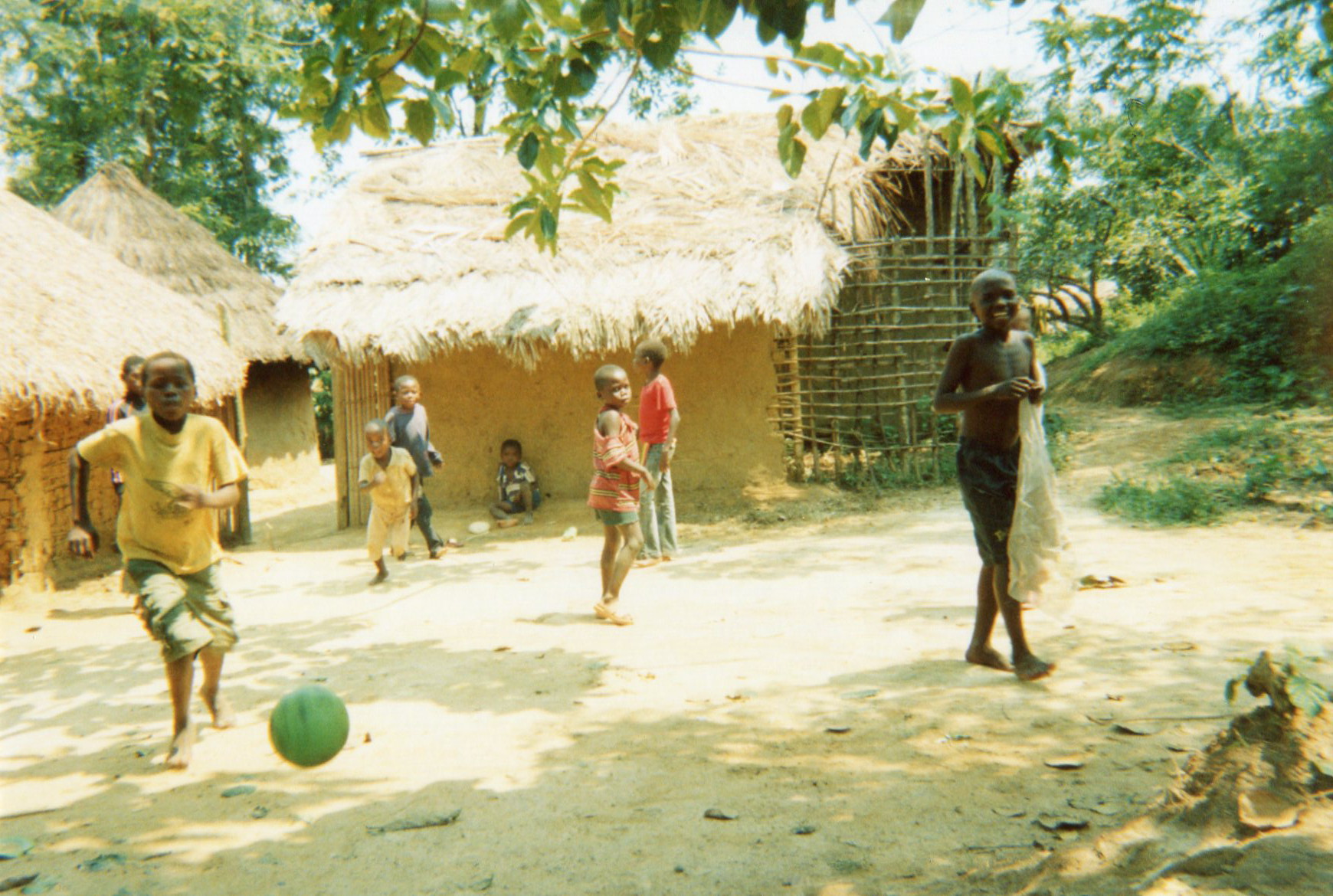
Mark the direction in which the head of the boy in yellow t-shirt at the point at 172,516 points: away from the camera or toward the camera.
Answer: toward the camera

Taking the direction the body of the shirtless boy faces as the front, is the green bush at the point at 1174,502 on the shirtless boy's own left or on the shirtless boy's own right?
on the shirtless boy's own left

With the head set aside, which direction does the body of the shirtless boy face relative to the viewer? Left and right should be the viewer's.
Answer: facing the viewer and to the right of the viewer

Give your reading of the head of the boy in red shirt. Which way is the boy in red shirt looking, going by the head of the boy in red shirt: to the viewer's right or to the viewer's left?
to the viewer's left

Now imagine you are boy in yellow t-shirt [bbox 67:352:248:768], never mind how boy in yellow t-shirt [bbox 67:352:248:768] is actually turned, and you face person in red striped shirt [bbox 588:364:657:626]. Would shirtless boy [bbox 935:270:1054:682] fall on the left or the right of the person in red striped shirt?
right

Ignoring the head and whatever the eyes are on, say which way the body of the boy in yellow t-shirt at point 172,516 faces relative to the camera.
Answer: toward the camera

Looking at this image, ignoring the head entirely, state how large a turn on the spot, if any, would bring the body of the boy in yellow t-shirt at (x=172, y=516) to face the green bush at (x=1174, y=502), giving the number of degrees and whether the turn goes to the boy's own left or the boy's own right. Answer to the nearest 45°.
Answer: approximately 90° to the boy's own left

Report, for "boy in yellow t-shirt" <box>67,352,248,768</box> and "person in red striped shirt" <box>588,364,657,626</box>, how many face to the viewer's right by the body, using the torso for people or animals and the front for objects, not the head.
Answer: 1

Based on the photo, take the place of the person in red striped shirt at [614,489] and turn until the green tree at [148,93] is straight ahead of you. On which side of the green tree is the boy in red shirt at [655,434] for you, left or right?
right

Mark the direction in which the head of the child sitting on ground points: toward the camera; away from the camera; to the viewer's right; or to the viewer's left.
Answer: toward the camera

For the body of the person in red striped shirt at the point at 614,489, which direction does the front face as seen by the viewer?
to the viewer's right

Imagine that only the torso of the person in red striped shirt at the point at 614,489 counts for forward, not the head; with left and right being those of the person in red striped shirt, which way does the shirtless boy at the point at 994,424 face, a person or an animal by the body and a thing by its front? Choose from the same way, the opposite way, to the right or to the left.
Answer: to the right

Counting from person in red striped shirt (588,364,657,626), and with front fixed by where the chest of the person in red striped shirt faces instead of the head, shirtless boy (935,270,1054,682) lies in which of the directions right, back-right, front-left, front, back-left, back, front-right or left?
front-right

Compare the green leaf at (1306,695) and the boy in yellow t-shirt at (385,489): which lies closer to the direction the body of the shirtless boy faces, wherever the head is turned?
the green leaf

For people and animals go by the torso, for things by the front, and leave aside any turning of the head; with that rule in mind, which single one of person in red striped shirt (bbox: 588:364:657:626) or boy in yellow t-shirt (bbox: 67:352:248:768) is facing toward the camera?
the boy in yellow t-shirt

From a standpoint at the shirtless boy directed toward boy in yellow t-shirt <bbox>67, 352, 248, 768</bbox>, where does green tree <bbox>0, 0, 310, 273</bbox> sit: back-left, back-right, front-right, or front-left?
front-right

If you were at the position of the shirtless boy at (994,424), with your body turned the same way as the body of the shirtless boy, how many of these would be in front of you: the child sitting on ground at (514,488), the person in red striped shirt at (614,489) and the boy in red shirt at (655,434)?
0
